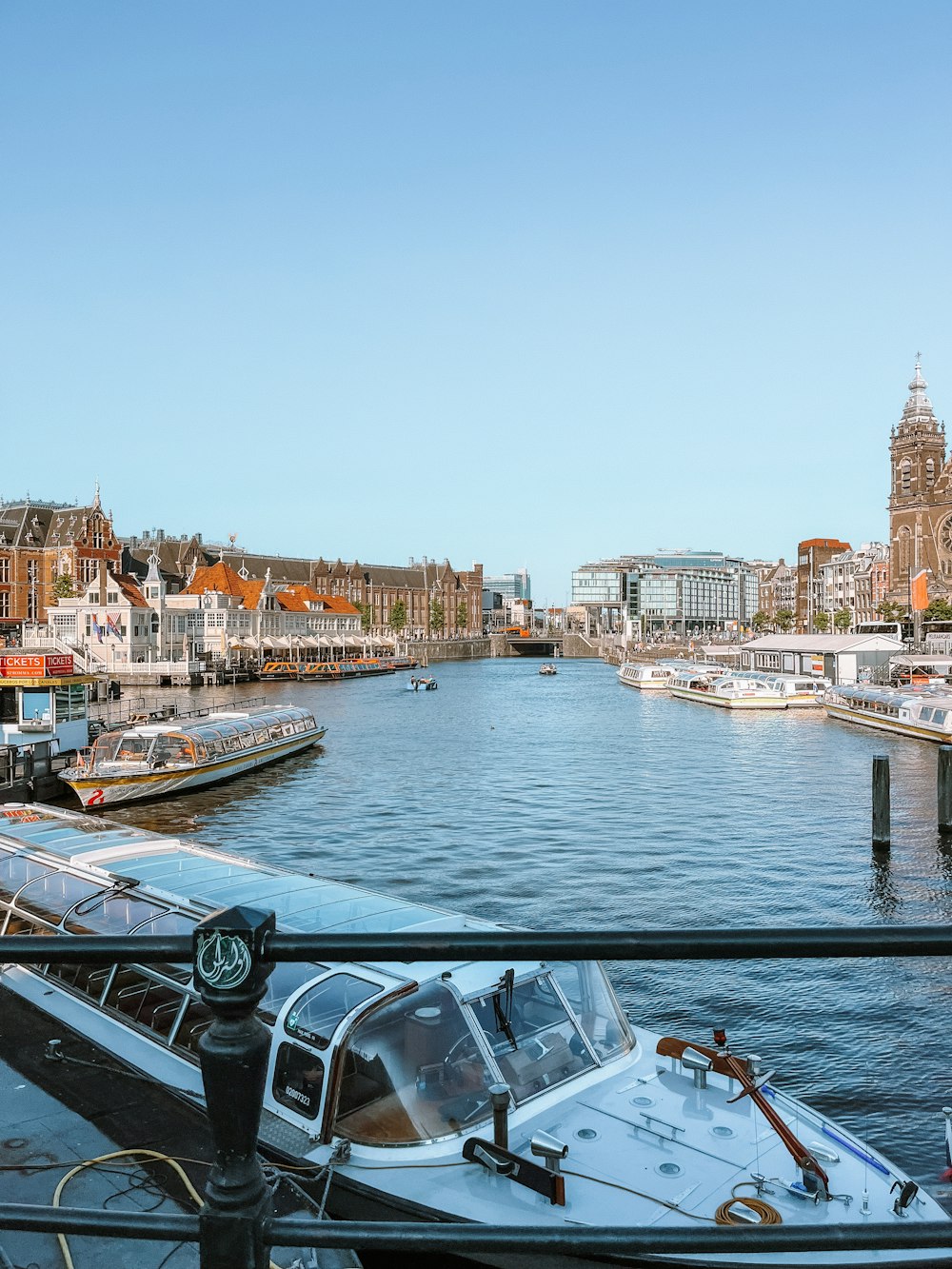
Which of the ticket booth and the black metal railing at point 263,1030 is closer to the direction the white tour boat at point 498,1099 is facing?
the black metal railing

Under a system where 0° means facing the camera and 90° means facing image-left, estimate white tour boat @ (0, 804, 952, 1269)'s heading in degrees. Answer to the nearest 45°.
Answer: approximately 315°

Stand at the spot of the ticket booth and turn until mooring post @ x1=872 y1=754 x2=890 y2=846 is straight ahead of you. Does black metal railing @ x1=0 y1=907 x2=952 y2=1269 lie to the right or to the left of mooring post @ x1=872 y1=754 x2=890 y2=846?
right

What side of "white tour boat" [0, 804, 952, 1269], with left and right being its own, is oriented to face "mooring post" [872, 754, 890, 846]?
left

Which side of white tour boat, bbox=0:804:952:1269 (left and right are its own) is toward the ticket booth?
back

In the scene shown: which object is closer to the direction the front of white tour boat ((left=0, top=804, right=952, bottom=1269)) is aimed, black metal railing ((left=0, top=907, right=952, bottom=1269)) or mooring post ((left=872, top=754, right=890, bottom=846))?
the black metal railing

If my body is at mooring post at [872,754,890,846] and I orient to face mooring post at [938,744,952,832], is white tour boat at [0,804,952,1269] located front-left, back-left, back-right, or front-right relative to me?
back-right

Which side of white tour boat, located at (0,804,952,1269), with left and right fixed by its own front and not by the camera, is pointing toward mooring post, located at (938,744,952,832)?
left
